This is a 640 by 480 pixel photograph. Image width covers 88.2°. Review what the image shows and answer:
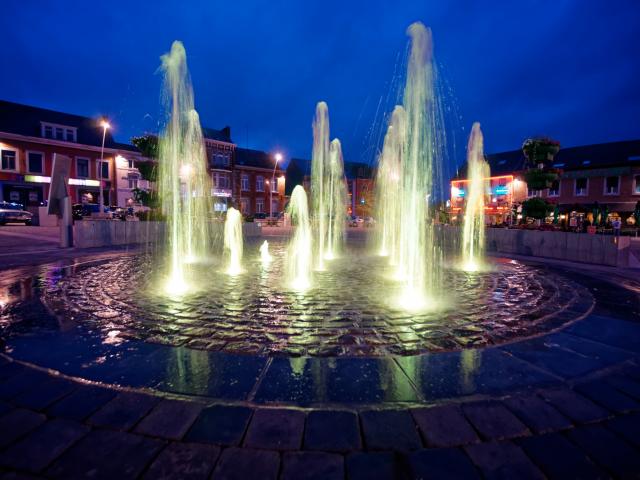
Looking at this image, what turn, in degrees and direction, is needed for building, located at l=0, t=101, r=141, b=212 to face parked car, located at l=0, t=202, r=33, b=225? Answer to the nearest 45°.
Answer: approximately 45° to its right

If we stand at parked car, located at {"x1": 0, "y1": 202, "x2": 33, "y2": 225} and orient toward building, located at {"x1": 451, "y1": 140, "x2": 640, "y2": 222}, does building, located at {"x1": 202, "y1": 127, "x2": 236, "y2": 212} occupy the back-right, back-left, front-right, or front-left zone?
front-left

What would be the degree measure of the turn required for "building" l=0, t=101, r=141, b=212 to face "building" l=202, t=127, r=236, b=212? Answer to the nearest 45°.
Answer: approximately 45° to its left

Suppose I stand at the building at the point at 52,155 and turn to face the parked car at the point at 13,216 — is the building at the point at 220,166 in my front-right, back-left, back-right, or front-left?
back-left

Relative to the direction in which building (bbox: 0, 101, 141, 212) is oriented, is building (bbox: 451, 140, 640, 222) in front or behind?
in front

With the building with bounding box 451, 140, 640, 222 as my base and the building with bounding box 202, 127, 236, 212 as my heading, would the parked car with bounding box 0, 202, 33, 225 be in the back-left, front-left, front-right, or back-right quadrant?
front-left

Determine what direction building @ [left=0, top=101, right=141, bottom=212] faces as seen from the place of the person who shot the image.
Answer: facing the viewer and to the right of the viewer
